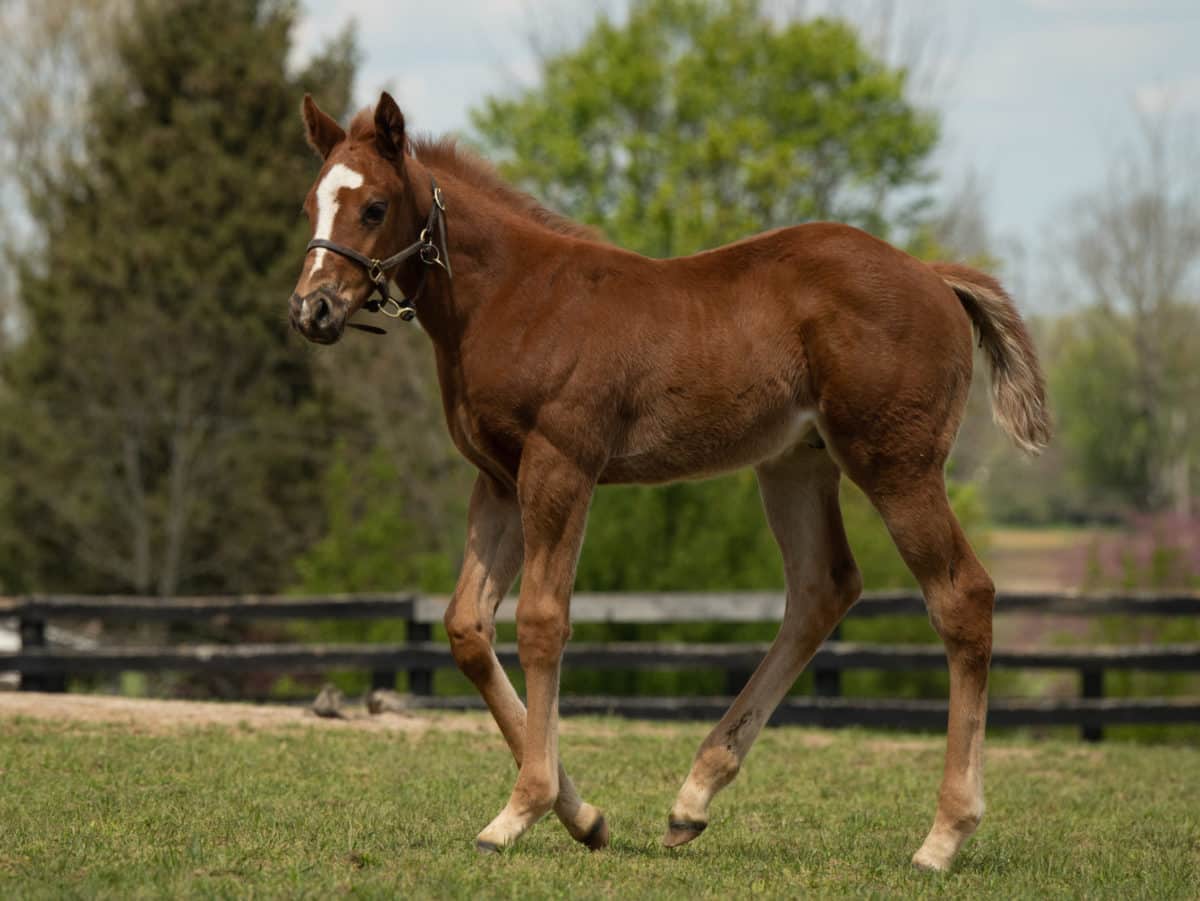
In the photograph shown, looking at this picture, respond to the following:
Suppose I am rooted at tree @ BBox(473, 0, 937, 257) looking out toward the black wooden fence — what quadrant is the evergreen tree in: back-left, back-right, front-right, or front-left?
front-right

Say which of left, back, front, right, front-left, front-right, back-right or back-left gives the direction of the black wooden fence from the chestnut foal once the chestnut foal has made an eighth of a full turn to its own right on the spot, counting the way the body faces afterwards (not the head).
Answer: front-right

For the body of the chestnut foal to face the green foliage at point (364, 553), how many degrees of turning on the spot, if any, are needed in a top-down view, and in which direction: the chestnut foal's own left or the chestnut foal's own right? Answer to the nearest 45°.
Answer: approximately 90° to the chestnut foal's own right

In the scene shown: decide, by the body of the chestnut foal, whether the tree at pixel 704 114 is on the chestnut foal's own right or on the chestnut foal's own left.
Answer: on the chestnut foal's own right

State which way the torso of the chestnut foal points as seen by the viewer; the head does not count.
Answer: to the viewer's left

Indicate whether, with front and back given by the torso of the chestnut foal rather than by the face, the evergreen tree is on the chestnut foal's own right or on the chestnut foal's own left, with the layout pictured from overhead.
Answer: on the chestnut foal's own right
